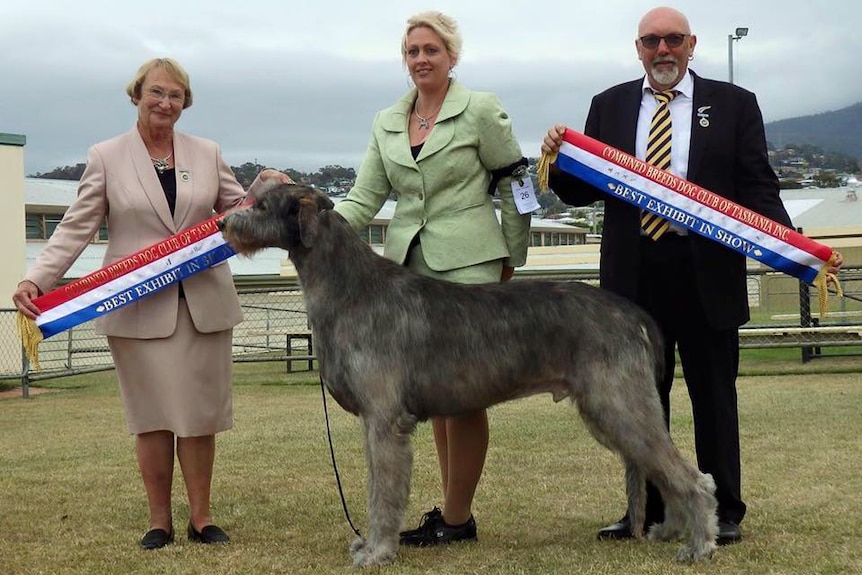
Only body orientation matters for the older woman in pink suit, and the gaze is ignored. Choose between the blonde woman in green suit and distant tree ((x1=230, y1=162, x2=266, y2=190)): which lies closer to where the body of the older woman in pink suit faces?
the blonde woman in green suit

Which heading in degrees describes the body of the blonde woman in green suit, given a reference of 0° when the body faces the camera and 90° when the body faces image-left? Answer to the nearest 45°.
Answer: approximately 45°

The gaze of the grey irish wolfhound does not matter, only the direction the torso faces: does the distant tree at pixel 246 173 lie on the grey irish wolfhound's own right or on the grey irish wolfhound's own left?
on the grey irish wolfhound's own right

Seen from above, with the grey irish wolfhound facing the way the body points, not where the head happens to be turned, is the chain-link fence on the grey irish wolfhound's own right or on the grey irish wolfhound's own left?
on the grey irish wolfhound's own right

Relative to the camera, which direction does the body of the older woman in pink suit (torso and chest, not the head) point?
toward the camera

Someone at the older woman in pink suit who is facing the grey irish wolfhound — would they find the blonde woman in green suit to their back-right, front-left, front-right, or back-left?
front-left

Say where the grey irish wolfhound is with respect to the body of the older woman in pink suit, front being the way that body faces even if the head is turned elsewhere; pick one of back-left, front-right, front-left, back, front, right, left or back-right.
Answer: front-left

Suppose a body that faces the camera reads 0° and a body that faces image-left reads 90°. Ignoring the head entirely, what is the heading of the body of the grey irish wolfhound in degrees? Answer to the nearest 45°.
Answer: approximately 90°

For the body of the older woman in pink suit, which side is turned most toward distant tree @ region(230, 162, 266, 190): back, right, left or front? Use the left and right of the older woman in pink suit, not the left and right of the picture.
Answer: back

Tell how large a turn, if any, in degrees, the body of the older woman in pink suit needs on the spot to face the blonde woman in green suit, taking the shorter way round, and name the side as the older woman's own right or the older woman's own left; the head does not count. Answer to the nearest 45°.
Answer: approximately 90° to the older woman's own left

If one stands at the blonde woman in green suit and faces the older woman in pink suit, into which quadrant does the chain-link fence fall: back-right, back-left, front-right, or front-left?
front-right

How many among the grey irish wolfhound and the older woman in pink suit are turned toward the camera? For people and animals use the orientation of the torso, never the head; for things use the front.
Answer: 1
